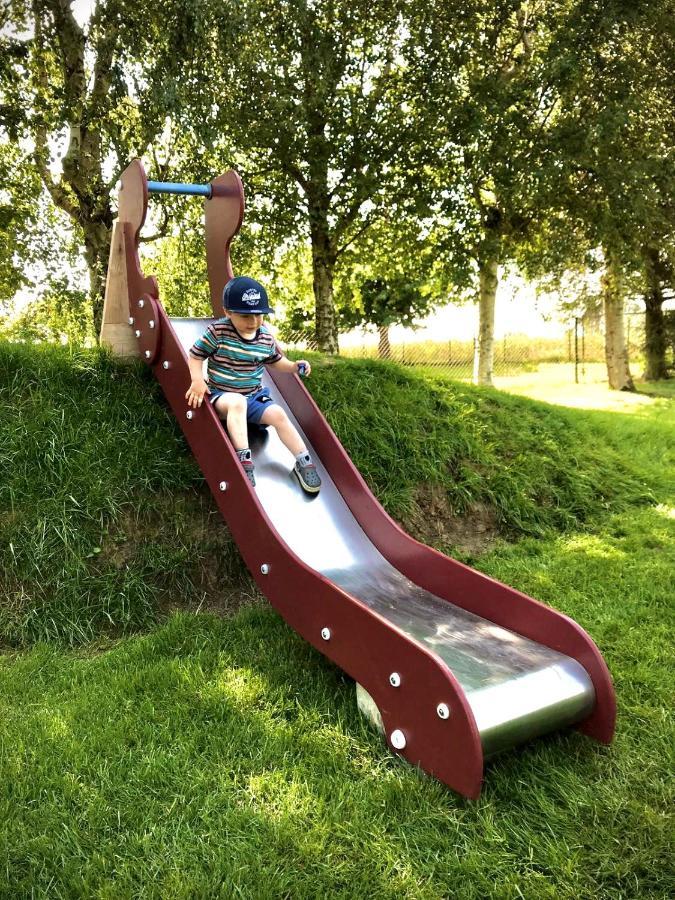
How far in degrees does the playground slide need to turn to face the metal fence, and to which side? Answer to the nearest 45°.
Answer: approximately 135° to its left

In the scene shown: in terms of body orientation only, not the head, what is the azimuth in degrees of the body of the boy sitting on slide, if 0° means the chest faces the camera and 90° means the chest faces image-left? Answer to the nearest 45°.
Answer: approximately 315°

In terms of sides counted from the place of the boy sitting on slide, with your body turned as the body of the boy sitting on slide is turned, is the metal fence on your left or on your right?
on your left
